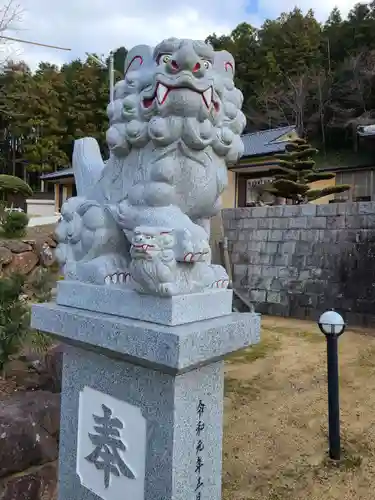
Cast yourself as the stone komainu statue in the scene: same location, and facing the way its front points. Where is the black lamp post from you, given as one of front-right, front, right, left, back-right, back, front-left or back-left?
left

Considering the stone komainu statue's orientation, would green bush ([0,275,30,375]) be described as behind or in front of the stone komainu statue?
behind

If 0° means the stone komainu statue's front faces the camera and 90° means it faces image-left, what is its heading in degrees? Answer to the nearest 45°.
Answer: approximately 315°
